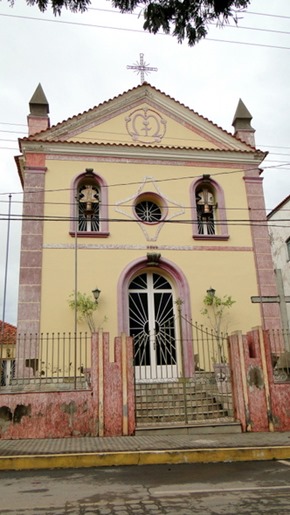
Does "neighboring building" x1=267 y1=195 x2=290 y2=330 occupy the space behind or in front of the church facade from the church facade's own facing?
behind

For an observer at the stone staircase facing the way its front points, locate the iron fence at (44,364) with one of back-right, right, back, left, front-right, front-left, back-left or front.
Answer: right

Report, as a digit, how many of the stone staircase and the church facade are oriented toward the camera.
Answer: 2

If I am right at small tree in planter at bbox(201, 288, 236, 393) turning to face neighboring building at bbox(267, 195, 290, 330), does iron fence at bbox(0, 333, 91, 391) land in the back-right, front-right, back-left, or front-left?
back-left

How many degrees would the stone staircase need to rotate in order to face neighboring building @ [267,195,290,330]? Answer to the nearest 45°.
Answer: approximately 135° to its left

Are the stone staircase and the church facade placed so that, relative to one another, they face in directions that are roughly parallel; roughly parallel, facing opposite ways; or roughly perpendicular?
roughly parallel

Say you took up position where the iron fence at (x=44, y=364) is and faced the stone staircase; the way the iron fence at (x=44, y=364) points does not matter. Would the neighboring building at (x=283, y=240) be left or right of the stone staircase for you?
left

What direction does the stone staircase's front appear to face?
toward the camera

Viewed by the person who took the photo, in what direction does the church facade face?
facing the viewer
